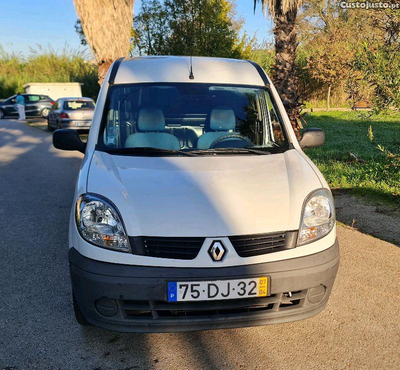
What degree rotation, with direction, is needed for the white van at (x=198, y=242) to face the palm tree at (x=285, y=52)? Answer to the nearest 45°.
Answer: approximately 180°

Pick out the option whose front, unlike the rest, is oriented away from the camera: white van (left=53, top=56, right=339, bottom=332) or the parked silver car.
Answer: the parked silver car

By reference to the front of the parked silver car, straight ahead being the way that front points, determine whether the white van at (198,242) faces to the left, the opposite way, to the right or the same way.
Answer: the opposite way

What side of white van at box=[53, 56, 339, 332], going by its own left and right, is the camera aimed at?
front

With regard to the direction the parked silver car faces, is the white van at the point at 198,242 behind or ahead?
behind

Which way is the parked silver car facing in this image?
away from the camera

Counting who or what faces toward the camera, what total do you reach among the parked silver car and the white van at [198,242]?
1

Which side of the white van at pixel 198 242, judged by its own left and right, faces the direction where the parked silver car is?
back
